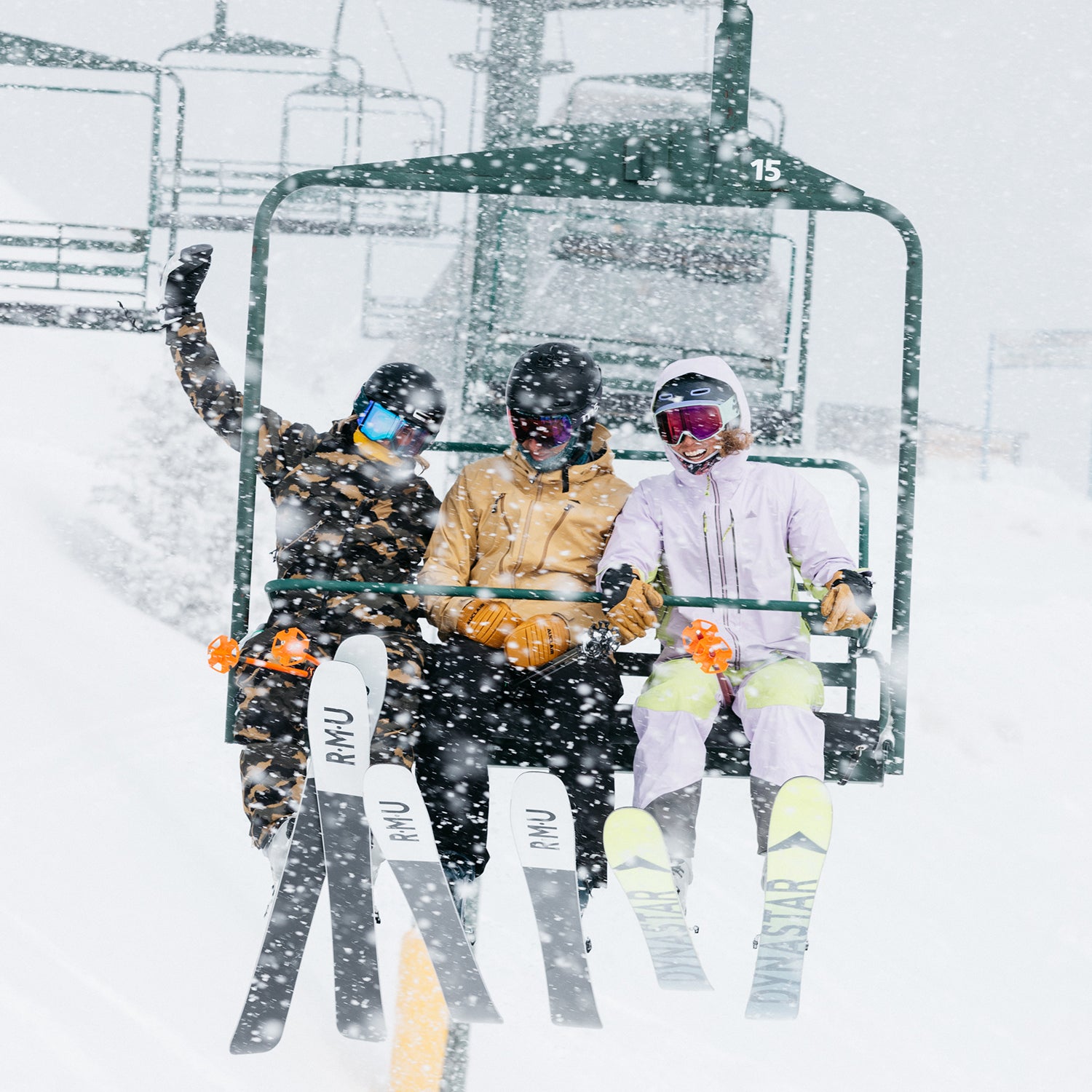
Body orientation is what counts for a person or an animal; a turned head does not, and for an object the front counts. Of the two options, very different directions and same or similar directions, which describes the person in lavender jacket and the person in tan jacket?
same or similar directions

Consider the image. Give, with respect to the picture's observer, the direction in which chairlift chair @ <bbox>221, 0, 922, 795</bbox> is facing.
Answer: facing the viewer

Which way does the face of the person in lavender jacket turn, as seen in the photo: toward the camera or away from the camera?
toward the camera
